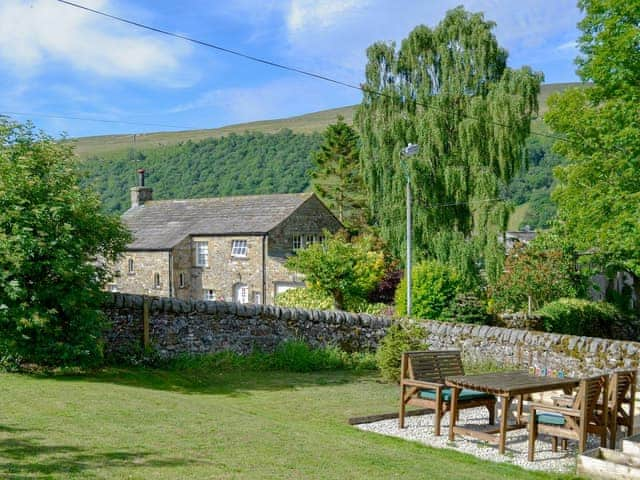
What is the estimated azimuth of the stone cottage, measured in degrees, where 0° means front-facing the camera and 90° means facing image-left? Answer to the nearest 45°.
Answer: approximately 45°

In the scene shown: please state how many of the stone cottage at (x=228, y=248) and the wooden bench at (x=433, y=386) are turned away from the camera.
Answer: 0

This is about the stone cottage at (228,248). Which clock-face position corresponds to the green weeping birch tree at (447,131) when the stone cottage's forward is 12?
The green weeping birch tree is roughly at 9 o'clock from the stone cottage.

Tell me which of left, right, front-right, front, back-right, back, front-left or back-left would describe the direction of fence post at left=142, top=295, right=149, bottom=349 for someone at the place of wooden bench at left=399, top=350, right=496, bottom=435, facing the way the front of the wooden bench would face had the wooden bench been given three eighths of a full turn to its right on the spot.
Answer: front-right

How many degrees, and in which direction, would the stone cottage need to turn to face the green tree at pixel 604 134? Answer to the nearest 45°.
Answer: approximately 90° to its left

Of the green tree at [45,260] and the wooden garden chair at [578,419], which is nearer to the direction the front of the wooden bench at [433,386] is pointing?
the wooden garden chair

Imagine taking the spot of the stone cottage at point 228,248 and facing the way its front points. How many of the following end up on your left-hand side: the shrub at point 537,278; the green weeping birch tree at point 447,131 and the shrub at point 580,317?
3

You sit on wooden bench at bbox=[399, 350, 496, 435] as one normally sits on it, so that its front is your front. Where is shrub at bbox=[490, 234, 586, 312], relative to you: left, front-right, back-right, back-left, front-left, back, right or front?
back-left

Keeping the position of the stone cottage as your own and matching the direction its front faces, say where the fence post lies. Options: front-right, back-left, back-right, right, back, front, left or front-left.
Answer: front-left

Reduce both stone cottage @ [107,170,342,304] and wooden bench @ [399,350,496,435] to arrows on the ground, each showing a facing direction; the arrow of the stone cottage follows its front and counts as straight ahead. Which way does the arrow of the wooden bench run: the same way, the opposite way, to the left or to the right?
to the left

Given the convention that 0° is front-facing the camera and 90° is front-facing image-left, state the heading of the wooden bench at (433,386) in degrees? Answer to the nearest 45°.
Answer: approximately 315°

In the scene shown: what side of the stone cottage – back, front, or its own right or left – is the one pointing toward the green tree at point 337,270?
left

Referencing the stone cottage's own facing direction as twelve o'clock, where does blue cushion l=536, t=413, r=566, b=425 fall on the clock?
The blue cushion is roughly at 10 o'clock from the stone cottage.

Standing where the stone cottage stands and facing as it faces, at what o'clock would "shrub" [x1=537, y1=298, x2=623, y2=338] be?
The shrub is roughly at 9 o'clock from the stone cottage.

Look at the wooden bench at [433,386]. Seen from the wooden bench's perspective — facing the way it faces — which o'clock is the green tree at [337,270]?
The green tree is roughly at 7 o'clock from the wooden bench.

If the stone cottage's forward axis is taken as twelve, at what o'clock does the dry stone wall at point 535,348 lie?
The dry stone wall is roughly at 10 o'clock from the stone cottage.
